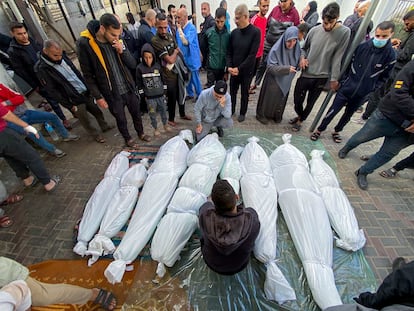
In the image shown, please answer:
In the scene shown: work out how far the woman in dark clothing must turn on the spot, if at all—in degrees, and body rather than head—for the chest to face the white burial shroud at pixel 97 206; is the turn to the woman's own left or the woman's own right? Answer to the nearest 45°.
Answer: approximately 90° to the woman's own right

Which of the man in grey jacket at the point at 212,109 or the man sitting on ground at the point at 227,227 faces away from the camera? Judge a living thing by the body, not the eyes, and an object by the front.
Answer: the man sitting on ground

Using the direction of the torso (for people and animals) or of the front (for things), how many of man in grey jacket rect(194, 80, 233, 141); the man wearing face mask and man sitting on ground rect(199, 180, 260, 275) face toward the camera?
2

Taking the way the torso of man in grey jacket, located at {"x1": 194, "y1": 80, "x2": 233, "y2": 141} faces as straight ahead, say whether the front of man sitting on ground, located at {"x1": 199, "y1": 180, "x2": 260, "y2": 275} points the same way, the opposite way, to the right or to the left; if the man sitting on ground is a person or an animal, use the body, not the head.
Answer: the opposite way

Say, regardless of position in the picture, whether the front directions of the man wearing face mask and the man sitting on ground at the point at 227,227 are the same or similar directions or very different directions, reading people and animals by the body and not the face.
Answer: very different directions

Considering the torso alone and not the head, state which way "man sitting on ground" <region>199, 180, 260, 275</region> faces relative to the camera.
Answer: away from the camera
